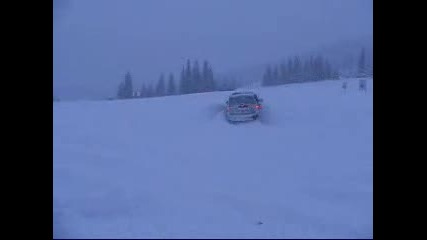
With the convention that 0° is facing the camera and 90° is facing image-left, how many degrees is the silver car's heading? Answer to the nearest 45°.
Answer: approximately 180°
